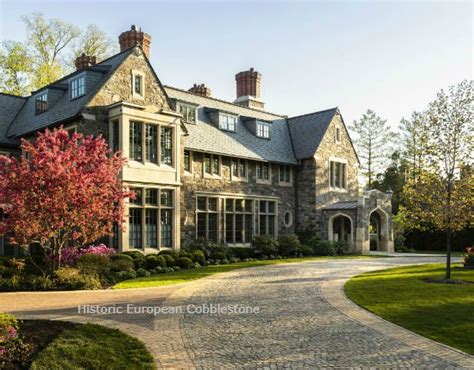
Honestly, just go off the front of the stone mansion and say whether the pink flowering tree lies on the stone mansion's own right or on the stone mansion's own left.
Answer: on the stone mansion's own right

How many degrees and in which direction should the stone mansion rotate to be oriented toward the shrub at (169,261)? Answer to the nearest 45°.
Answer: approximately 45° to its right

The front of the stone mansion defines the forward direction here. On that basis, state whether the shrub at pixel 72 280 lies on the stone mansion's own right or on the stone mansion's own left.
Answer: on the stone mansion's own right

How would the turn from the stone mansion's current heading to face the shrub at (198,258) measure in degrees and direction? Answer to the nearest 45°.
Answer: approximately 45° to its right

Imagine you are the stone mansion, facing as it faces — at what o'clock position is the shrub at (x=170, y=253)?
The shrub is roughly at 2 o'clock from the stone mansion.

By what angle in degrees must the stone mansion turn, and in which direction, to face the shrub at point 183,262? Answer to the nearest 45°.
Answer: approximately 45° to its right

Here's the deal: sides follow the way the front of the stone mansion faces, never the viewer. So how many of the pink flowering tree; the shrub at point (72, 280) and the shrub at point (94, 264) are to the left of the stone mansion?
0

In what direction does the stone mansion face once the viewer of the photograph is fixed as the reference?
facing the viewer and to the right of the viewer

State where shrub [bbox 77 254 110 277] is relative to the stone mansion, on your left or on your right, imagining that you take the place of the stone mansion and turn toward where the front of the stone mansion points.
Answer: on your right
